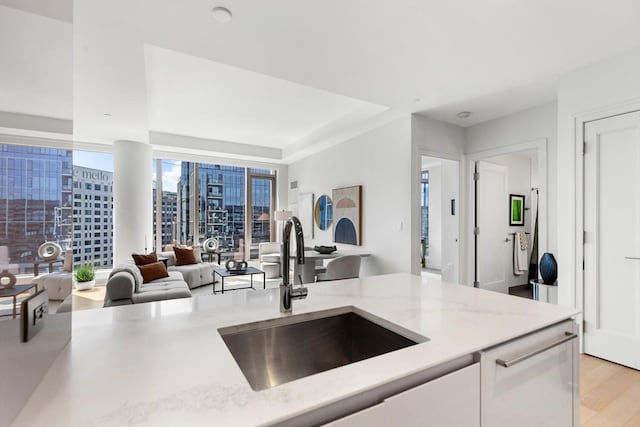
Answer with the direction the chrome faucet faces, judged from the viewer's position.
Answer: facing the viewer and to the right of the viewer

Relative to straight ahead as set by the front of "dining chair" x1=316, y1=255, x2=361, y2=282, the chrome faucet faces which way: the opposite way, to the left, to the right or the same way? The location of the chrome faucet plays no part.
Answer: the opposite way

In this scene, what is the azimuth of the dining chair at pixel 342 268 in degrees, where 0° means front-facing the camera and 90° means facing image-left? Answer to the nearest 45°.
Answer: approximately 135°
